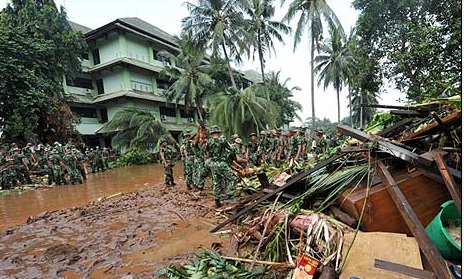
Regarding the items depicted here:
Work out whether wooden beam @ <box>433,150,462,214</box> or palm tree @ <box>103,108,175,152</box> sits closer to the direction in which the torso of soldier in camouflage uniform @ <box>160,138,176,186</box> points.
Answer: the wooden beam

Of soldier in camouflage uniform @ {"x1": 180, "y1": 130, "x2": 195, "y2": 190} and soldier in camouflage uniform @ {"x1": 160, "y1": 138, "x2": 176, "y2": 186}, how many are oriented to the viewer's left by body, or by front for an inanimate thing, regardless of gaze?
0

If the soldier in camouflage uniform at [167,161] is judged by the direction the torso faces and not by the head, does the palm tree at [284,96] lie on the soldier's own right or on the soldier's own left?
on the soldier's own left

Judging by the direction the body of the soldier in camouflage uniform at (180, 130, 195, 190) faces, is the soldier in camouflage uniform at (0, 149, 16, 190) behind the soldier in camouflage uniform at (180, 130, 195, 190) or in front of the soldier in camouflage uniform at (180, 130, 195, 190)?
behind

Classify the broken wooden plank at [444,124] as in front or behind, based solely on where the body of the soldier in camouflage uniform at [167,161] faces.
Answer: in front

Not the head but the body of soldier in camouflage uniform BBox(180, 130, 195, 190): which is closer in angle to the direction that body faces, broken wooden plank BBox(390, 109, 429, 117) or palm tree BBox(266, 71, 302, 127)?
the broken wooden plank

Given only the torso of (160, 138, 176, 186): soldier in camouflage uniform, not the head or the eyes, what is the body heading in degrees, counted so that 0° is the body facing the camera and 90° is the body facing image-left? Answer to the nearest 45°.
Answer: approximately 315°

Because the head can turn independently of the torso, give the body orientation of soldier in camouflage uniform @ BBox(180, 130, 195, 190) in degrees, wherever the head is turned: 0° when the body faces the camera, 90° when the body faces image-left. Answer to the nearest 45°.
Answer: approximately 315°
